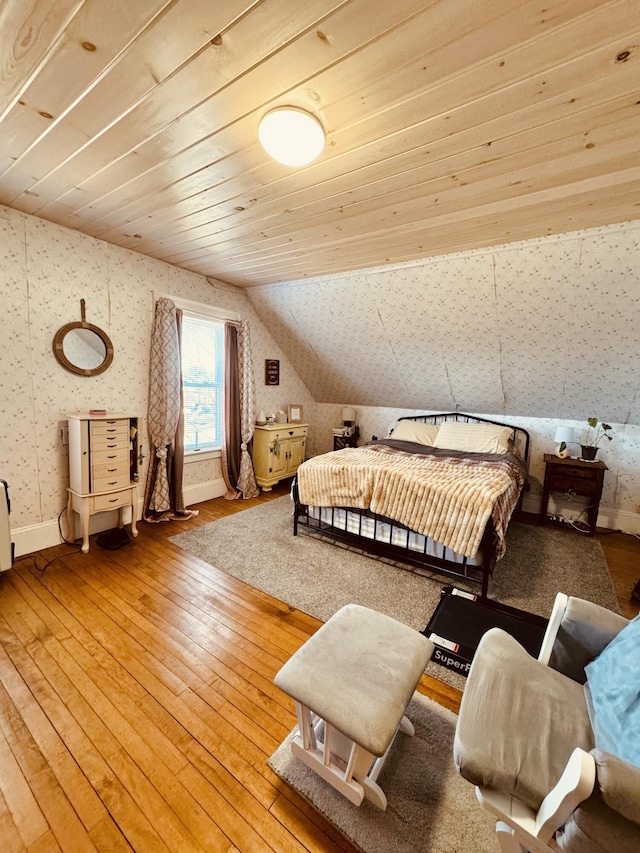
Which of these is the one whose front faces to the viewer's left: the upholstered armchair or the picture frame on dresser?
the upholstered armchair

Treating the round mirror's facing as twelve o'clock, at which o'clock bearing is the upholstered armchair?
The upholstered armchair is roughly at 1 o'clock from the round mirror.

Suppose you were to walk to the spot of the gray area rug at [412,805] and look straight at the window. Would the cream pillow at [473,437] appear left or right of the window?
right

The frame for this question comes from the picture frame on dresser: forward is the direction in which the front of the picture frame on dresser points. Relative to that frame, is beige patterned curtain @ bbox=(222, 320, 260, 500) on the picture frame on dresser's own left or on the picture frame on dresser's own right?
on the picture frame on dresser's own right

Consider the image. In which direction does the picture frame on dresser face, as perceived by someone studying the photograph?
facing the viewer and to the right of the viewer

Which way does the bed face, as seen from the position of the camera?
facing the viewer and to the left of the viewer

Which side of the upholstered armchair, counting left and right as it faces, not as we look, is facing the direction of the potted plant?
right

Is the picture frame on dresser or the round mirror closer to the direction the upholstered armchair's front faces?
the round mirror

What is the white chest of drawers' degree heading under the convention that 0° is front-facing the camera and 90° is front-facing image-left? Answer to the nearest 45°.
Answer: approximately 315°

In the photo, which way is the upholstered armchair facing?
to the viewer's left

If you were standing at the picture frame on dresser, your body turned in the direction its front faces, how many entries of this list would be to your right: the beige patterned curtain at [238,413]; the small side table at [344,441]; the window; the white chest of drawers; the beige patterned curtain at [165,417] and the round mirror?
5

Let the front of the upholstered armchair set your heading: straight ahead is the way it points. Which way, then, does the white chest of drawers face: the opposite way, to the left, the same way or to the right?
the opposite way

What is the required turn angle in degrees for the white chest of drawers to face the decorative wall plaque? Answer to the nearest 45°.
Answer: approximately 90° to its left
